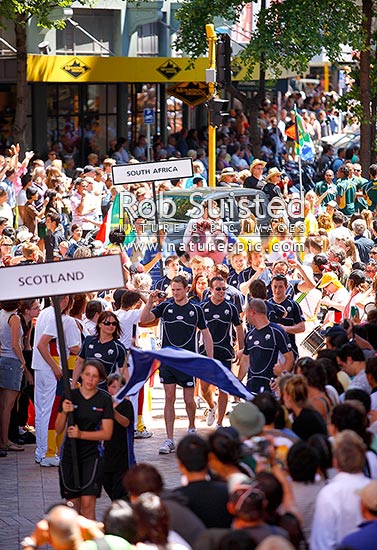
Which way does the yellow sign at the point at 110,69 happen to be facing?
toward the camera

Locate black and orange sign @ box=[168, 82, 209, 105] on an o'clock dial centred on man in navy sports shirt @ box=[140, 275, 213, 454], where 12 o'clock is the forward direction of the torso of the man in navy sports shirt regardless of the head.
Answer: The black and orange sign is roughly at 6 o'clock from the man in navy sports shirt.

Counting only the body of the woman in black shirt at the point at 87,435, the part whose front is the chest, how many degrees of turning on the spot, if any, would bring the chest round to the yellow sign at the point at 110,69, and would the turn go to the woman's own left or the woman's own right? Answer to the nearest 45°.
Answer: approximately 180°

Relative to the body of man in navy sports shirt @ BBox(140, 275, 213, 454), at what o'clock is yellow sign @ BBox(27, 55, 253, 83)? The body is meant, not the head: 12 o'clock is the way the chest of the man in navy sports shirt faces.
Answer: The yellow sign is roughly at 6 o'clock from the man in navy sports shirt.

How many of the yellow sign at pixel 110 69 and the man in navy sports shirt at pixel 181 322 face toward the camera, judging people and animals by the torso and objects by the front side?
2

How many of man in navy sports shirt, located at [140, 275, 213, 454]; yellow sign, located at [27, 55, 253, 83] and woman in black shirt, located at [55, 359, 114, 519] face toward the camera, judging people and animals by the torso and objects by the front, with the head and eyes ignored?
3

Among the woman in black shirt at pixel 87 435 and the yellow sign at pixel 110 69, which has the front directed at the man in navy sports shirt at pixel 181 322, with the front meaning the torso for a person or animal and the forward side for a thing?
the yellow sign

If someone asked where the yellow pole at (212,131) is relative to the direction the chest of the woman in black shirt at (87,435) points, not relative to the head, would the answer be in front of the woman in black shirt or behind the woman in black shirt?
behind

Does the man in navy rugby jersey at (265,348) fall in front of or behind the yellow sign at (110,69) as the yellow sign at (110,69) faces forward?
in front

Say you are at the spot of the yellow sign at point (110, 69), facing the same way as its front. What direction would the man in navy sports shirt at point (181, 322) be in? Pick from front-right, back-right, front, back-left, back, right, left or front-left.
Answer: front

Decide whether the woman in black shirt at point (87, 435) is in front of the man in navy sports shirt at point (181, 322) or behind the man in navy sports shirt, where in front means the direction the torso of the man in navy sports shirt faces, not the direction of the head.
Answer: in front

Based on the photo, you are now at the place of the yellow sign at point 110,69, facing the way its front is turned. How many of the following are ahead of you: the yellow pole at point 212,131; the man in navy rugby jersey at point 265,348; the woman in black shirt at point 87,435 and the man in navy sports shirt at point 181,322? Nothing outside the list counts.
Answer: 4

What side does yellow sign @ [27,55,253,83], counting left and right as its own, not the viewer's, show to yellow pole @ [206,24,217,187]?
front

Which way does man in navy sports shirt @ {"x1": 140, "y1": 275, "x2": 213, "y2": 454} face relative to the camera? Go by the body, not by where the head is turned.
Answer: toward the camera

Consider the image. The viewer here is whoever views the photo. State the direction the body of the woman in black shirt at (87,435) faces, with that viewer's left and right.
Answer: facing the viewer
